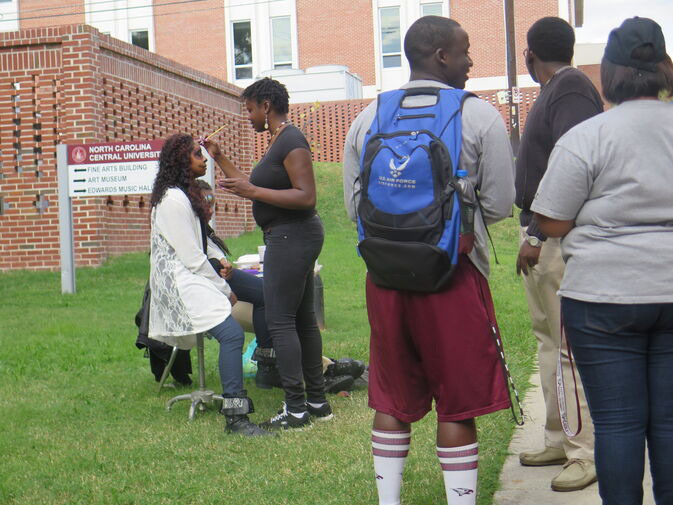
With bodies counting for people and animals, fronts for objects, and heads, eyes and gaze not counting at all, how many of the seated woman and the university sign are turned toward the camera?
1

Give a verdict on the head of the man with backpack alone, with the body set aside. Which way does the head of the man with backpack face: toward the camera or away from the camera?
away from the camera

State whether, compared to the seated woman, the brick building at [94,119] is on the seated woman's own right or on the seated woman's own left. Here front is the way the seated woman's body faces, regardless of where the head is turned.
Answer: on the seated woman's own left

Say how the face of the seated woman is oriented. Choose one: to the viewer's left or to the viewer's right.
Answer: to the viewer's right

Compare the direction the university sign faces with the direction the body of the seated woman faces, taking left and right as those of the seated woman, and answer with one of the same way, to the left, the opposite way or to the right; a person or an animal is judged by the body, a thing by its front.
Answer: to the right

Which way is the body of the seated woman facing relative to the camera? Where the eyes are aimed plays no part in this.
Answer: to the viewer's right

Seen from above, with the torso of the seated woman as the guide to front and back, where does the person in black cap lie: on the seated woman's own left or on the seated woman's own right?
on the seated woman's own right

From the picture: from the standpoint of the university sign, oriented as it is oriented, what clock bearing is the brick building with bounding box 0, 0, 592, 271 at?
The brick building is roughly at 6 o'clock from the university sign.

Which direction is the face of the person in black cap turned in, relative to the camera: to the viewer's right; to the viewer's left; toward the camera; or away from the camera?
away from the camera

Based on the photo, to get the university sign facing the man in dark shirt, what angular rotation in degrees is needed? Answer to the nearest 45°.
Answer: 0° — it already faces them
